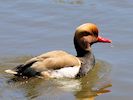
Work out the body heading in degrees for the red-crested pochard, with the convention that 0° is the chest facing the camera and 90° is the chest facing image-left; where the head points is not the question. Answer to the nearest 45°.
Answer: approximately 270°
